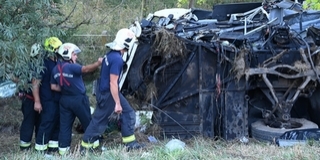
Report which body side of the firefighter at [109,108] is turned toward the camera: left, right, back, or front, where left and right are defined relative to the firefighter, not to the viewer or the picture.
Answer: right

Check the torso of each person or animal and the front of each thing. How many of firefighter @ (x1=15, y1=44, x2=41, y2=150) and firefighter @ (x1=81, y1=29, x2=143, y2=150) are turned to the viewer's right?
2

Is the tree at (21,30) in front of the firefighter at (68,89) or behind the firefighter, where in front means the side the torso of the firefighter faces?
behind

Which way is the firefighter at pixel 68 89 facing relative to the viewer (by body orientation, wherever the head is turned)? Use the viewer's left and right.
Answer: facing away from the viewer and to the right of the viewer

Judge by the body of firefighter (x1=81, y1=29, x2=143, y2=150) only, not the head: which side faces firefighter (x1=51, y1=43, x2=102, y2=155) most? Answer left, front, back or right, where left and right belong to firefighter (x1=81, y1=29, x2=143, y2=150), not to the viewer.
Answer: back

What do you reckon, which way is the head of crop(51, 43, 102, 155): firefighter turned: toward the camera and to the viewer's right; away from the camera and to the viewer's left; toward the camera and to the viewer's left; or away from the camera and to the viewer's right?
away from the camera and to the viewer's right

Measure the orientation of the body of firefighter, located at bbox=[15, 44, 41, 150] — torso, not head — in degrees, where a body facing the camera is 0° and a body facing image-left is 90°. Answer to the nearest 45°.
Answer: approximately 270°

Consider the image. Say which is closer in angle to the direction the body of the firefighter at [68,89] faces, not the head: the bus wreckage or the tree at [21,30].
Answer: the bus wreckage

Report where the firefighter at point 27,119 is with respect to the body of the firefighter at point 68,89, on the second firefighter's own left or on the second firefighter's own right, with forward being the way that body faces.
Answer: on the second firefighter's own left

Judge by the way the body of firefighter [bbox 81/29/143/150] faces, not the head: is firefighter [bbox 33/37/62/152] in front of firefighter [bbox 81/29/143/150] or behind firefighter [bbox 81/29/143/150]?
behind
